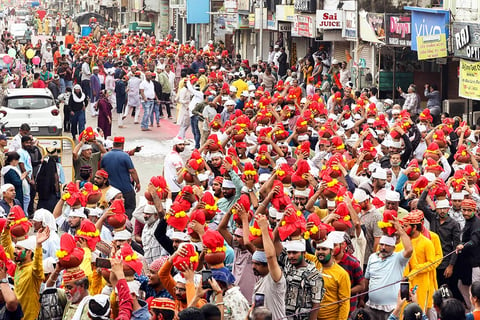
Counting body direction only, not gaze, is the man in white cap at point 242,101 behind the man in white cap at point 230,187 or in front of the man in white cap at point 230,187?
behind

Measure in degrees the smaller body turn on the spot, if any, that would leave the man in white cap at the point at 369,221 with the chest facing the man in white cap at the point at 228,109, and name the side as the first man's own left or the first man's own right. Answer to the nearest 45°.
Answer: approximately 135° to the first man's own right

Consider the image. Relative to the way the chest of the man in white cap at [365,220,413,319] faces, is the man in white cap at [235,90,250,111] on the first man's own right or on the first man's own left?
on the first man's own right

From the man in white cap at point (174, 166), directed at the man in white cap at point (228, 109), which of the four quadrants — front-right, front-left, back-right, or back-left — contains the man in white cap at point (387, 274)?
back-right

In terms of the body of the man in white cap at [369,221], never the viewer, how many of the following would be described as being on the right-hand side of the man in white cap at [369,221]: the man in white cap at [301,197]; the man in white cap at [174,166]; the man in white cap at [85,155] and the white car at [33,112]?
4
